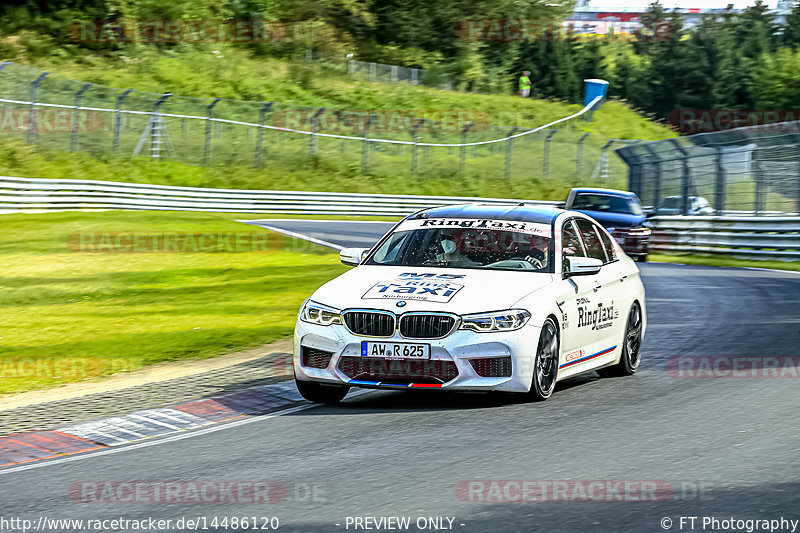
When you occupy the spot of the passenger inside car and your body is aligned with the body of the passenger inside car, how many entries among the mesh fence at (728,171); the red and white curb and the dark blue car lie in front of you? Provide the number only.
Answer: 1

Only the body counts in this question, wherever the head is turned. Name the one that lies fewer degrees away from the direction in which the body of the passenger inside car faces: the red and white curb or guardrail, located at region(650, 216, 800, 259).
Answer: the red and white curb

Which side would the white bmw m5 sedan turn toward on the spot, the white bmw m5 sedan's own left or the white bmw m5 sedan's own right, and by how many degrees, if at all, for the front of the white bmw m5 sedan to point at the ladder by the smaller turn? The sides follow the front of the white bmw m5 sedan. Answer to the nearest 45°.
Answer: approximately 135° to the white bmw m5 sedan's own right

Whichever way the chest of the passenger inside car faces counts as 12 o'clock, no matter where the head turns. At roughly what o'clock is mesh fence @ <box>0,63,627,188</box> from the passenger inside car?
The mesh fence is roughly at 4 o'clock from the passenger inside car.

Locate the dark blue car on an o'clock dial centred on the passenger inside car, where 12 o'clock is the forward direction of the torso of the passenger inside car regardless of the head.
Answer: The dark blue car is roughly at 5 o'clock from the passenger inside car.

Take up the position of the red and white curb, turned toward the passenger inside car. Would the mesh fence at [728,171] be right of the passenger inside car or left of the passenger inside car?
left

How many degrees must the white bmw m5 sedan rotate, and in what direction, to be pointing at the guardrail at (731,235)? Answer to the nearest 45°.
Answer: approximately 135° to its right

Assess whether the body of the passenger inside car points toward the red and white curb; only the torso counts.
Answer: yes

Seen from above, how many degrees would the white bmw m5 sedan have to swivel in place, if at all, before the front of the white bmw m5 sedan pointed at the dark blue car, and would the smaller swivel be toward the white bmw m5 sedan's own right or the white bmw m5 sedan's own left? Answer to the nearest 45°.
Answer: approximately 135° to the white bmw m5 sedan's own right

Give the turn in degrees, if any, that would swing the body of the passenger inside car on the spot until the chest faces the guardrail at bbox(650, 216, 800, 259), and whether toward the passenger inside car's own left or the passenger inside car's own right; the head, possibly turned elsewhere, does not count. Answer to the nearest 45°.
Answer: approximately 135° to the passenger inside car's own right

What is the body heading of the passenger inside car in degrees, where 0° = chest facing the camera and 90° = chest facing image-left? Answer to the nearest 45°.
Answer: approximately 45°
